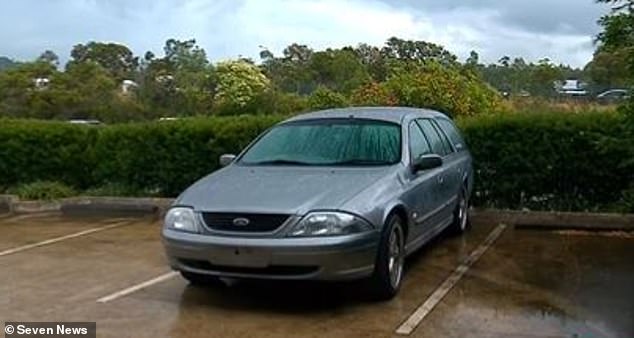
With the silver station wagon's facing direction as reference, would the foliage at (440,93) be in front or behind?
behind

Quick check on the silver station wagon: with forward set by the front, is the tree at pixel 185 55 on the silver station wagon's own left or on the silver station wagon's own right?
on the silver station wagon's own right

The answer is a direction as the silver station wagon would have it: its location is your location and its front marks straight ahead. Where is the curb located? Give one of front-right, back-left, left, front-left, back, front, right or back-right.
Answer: back

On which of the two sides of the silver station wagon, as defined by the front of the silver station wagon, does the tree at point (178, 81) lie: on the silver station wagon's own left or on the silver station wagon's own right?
on the silver station wagon's own right

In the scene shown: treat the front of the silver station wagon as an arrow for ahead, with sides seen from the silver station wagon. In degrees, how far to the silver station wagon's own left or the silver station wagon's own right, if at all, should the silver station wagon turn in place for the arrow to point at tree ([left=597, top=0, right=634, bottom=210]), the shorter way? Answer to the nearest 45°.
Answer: approximately 135° to the silver station wagon's own left

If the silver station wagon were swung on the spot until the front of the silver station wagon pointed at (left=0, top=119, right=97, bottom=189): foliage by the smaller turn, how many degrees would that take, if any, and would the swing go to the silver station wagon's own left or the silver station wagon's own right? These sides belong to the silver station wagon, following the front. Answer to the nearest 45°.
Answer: approximately 90° to the silver station wagon's own right

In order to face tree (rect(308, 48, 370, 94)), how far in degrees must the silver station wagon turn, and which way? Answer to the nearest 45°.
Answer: approximately 135° to its right

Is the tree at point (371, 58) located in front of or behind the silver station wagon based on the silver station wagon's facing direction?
behind

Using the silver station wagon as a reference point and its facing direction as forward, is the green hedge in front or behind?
behind

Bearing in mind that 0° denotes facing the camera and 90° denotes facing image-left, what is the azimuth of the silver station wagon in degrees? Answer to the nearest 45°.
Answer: approximately 45°

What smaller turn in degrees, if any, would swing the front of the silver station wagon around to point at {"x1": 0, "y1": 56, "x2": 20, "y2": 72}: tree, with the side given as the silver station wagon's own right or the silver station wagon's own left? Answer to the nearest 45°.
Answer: approximately 90° to the silver station wagon's own right
